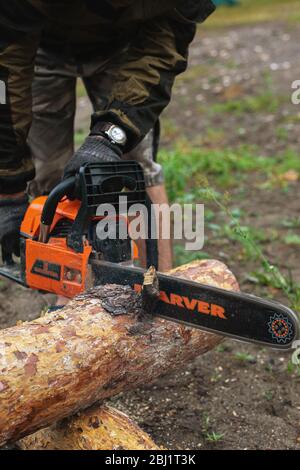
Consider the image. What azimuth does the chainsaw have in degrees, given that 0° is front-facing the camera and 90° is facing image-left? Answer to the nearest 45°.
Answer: approximately 315°

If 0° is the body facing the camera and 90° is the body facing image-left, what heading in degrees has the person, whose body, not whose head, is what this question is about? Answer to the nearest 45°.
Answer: approximately 0°
